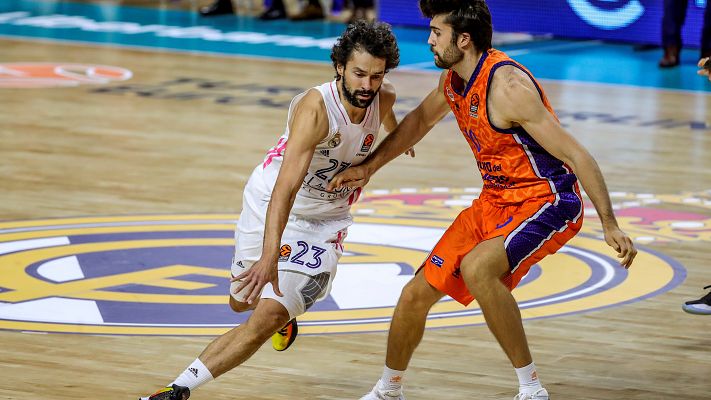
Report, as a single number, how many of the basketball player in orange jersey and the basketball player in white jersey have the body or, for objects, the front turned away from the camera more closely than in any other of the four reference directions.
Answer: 0

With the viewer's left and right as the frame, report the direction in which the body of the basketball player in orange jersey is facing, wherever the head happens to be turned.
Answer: facing the viewer and to the left of the viewer

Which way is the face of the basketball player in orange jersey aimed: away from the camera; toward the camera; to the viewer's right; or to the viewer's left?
to the viewer's left

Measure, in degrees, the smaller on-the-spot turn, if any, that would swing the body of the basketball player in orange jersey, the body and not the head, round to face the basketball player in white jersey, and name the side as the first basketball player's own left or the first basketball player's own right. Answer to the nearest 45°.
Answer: approximately 45° to the first basketball player's own right
